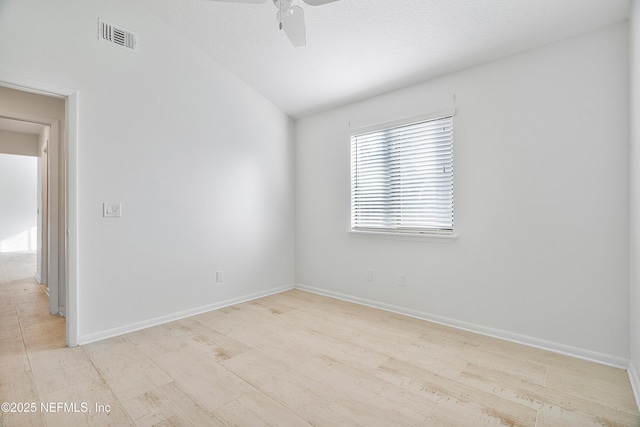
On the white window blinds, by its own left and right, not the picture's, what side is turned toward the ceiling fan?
front
